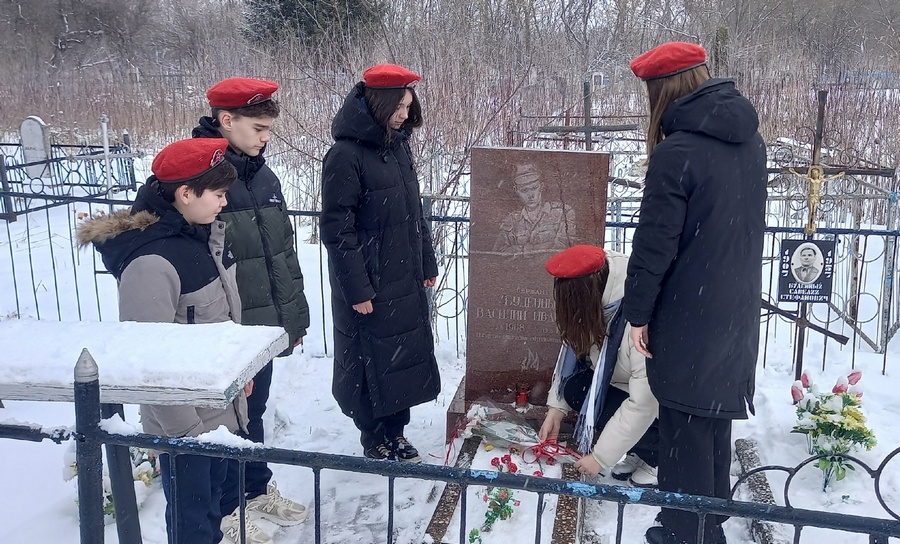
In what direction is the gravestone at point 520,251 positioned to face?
toward the camera

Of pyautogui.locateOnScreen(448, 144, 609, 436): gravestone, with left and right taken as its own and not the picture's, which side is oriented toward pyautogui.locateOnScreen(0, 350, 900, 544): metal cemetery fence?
front

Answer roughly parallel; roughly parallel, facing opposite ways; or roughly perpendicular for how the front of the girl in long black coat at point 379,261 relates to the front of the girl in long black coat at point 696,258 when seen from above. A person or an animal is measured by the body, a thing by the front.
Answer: roughly parallel, facing opposite ways

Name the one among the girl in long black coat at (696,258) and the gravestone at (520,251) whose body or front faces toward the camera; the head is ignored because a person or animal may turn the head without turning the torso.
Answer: the gravestone

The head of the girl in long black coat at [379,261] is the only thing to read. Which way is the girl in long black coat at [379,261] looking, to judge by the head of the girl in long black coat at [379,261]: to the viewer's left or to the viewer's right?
to the viewer's right

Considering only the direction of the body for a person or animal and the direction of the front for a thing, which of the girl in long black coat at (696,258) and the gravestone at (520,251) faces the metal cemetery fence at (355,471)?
the gravestone

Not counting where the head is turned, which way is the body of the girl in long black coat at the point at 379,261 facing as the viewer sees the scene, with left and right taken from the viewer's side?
facing the viewer and to the right of the viewer

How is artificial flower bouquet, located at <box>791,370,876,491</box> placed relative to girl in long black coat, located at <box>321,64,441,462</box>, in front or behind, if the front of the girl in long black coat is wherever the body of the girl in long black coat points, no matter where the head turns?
in front

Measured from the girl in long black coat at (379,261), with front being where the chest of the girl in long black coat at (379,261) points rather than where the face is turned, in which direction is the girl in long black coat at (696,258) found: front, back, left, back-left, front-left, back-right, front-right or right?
front

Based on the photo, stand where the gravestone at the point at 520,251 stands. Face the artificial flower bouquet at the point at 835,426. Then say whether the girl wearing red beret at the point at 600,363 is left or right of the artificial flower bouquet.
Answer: right

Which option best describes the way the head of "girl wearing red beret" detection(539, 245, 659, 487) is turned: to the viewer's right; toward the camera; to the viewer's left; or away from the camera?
to the viewer's left

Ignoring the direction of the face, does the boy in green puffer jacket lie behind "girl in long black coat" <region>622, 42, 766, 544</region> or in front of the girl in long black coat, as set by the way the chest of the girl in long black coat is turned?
in front

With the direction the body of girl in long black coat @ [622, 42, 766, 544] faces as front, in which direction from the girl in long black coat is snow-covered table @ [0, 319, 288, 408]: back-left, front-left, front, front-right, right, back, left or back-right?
left

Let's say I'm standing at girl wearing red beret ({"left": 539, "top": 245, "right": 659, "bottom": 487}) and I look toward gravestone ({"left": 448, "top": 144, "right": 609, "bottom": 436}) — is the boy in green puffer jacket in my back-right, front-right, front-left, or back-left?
front-left

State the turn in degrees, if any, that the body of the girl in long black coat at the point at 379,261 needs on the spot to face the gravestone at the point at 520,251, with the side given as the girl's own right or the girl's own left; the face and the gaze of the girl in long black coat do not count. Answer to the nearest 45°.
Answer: approximately 90° to the girl's own left

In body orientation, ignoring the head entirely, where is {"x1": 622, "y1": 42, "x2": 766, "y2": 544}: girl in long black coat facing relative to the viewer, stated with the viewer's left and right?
facing away from the viewer and to the left of the viewer
